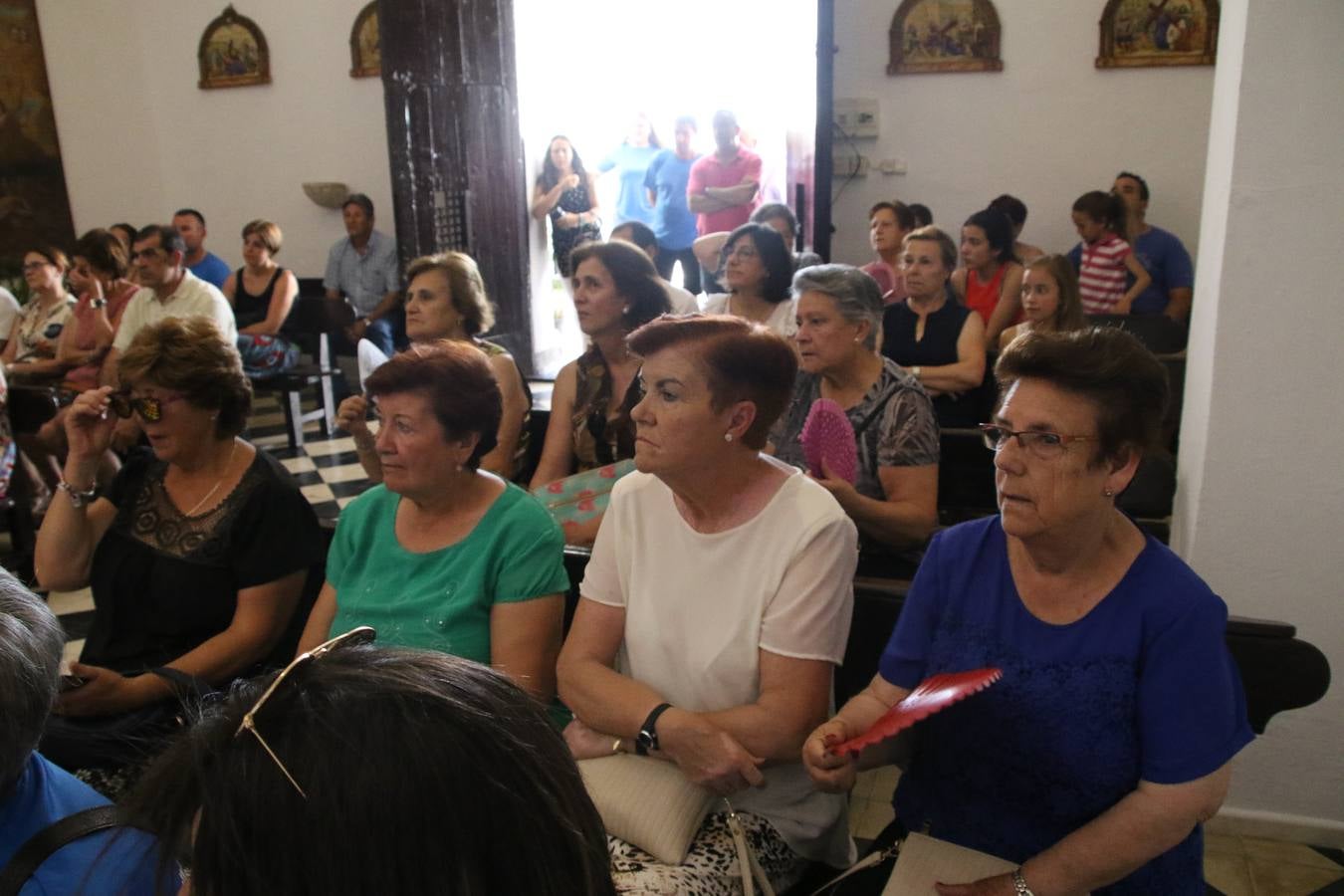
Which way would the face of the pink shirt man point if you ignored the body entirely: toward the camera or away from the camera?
toward the camera

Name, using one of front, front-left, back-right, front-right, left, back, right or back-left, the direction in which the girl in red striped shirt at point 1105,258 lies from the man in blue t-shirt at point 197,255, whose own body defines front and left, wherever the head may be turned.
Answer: left

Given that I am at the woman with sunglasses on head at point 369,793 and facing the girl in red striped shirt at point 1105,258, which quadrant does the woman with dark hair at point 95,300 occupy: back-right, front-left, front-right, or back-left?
front-left

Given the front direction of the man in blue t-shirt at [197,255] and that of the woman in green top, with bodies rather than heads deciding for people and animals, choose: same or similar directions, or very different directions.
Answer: same or similar directions

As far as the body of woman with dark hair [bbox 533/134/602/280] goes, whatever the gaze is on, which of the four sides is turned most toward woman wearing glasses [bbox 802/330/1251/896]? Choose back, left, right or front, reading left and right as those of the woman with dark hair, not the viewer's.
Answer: front

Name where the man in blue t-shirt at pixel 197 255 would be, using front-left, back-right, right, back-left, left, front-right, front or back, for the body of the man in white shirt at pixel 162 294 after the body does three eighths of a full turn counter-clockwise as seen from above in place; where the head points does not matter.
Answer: left

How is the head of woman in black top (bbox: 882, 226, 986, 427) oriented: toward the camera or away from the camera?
toward the camera

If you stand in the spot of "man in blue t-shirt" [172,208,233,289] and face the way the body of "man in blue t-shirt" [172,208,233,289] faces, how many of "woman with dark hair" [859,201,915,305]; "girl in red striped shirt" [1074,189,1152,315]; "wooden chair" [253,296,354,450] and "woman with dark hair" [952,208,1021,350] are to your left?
4

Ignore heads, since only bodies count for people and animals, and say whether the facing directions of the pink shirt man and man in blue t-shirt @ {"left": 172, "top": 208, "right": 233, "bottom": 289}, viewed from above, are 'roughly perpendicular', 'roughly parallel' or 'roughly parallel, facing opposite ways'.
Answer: roughly parallel

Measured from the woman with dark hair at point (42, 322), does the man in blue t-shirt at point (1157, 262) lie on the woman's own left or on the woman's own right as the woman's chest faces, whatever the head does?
on the woman's own left

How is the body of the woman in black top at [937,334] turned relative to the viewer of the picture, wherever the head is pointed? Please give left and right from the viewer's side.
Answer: facing the viewer and to the left of the viewer

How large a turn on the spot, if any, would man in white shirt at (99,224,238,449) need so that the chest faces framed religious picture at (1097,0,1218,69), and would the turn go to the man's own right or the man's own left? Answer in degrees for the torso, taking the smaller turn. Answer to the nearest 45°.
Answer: approximately 135° to the man's own left

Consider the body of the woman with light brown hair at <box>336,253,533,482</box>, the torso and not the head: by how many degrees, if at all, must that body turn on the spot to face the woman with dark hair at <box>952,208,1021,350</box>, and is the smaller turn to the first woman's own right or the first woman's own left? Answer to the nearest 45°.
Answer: approximately 180°

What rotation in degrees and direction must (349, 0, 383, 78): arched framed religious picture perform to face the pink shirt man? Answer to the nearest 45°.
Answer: approximately 45° to its left

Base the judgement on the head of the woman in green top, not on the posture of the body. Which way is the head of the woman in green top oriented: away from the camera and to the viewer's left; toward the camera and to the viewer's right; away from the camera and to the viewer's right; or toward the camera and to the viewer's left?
toward the camera and to the viewer's left
